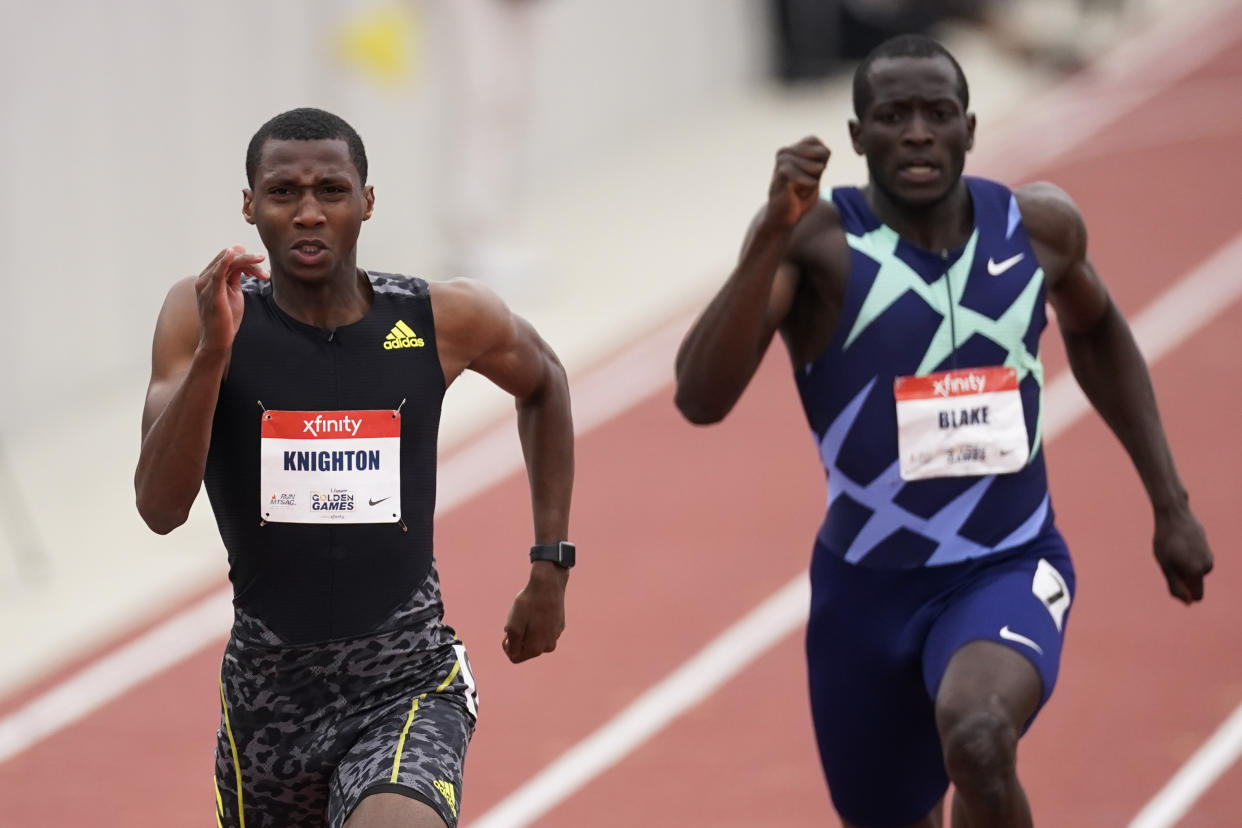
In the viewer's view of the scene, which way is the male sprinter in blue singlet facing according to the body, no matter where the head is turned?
toward the camera

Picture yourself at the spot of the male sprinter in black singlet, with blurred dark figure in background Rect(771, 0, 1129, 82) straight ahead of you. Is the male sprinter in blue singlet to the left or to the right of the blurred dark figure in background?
right

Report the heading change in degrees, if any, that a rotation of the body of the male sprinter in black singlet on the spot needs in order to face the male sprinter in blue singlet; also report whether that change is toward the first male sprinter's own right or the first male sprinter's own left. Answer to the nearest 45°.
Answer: approximately 90° to the first male sprinter's own left

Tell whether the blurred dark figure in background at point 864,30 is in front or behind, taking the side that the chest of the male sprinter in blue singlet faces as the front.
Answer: behind

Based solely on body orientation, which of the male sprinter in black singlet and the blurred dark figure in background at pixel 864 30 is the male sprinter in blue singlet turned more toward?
the male sprinter in black singlet

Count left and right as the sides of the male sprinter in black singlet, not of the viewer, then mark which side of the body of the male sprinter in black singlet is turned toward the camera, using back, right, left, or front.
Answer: front

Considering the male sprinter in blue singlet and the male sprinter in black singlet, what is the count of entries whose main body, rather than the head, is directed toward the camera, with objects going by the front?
2

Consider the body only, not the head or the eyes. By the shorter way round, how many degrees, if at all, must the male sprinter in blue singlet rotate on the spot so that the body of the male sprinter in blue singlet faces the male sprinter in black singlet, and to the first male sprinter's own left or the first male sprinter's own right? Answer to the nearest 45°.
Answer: approximately 45° to the first male sprinter's own right
